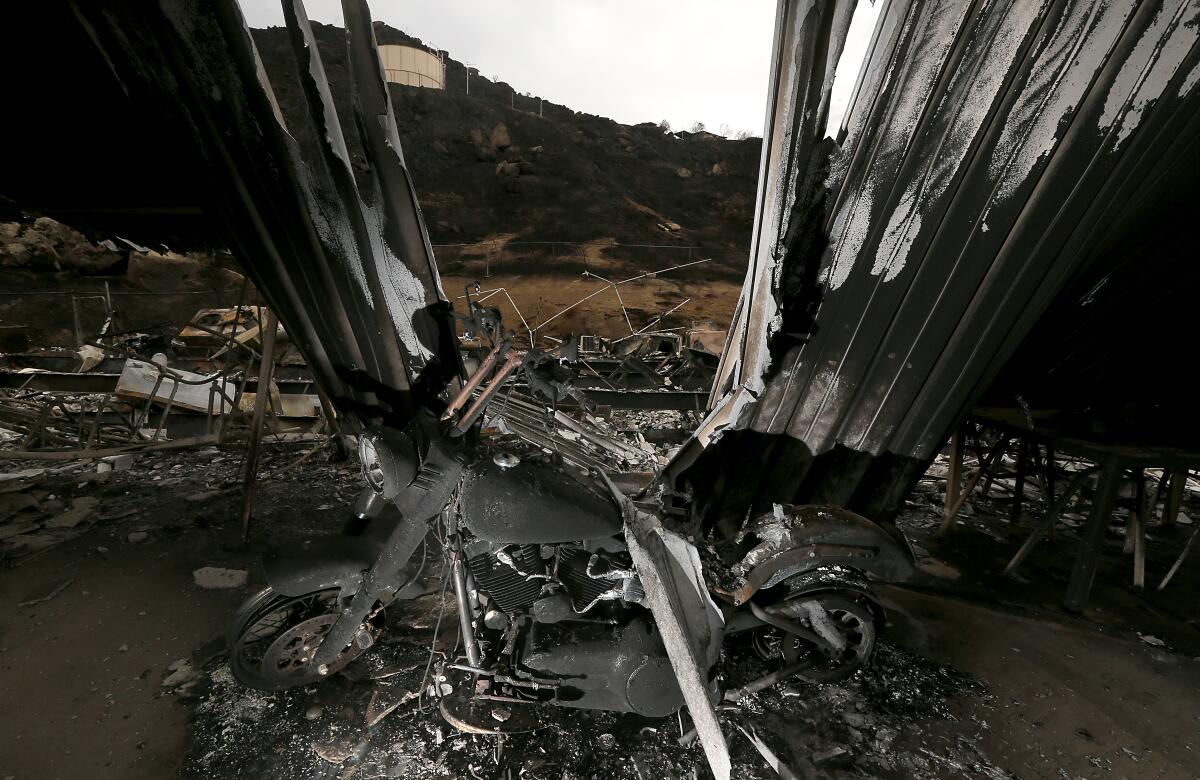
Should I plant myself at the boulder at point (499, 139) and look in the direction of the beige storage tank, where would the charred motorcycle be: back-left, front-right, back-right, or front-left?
back-left

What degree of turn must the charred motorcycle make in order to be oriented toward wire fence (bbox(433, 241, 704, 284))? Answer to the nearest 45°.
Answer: approximately 90° to its right

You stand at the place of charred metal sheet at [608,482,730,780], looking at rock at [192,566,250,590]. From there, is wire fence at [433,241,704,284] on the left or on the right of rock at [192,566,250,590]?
right

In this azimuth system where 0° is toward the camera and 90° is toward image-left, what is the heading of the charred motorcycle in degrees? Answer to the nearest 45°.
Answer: approximately 90°

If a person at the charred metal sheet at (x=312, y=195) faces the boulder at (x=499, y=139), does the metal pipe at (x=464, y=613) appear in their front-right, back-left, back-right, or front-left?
back-right

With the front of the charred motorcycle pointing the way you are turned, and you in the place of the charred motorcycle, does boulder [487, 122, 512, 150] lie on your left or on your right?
on your right
